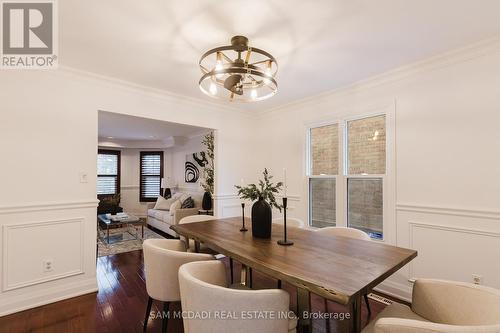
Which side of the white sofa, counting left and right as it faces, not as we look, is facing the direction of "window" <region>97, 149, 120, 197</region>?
right

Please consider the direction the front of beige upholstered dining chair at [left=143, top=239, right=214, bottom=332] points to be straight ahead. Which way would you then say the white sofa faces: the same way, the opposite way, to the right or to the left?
the opposite way

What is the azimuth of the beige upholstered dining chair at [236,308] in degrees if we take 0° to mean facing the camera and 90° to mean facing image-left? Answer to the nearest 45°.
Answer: approximately 225°

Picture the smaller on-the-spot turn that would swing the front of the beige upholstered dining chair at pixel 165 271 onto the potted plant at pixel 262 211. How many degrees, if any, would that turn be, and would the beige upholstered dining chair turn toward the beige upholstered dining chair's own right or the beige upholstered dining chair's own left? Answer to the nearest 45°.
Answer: approximately 45° to the beige upholstered dining chair's own right

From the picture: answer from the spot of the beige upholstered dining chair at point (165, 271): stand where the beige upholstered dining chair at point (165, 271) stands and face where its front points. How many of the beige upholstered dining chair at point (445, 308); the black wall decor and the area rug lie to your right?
1

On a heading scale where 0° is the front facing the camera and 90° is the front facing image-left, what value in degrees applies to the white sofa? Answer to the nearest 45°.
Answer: approximately 45°

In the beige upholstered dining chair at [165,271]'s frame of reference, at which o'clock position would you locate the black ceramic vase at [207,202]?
The black ceramic vase is roughly at 11 o'clock from the beige upholstered dining chair.

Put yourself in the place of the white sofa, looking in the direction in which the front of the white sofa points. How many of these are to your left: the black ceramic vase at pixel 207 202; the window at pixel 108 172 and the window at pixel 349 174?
2

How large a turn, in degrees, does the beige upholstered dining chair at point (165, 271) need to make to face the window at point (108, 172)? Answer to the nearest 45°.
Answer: approximately 45° to its left

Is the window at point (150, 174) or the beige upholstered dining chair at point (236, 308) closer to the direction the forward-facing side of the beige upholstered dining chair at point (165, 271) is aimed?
the window

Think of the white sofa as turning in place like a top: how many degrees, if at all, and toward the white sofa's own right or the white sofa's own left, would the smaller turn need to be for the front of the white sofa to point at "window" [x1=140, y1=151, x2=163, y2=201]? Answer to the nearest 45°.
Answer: approximately 135° to the white sofa's own right

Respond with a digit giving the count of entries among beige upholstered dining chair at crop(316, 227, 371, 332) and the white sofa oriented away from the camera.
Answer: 0

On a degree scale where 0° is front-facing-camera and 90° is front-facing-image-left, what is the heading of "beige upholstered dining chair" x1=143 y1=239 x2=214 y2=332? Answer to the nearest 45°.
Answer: approximately 225°

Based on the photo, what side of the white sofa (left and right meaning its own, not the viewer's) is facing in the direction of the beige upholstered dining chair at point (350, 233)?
left
